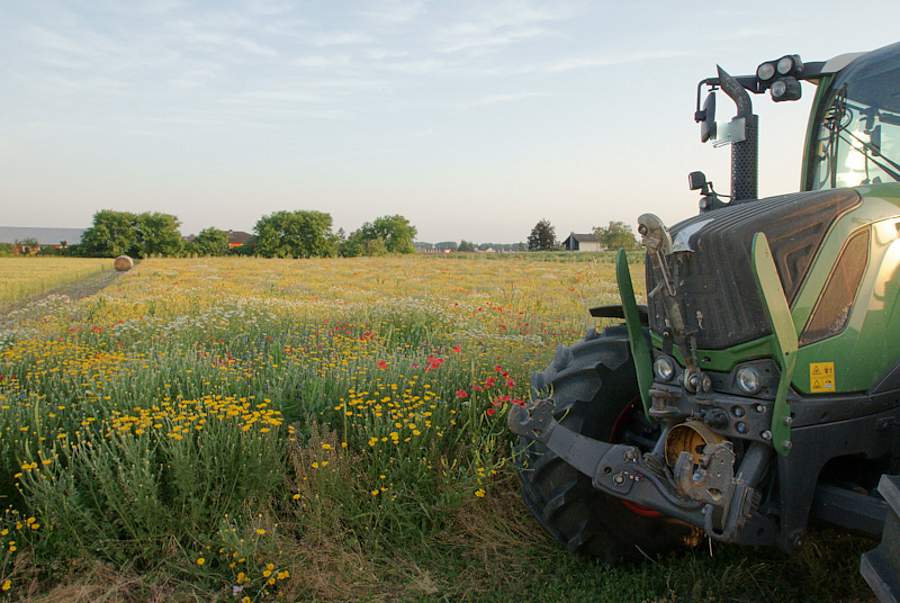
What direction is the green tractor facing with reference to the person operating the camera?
facing the viewer and to the left of the viewer

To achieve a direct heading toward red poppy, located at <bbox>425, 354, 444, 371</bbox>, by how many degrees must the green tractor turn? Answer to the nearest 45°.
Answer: approximately 90° to its right

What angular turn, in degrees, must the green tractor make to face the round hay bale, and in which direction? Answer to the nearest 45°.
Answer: approximately 90° to its right
